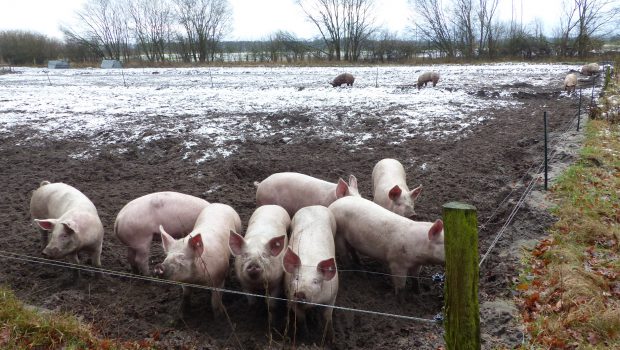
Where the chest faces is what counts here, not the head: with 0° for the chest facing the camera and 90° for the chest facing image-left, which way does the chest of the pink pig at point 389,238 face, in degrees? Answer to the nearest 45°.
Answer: approximately 315°

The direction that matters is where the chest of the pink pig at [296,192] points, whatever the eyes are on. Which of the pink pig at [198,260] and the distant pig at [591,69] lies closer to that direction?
the distant pig

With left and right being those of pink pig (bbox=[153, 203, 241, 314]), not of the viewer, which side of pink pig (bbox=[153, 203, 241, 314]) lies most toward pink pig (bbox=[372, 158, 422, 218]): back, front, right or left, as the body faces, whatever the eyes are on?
back

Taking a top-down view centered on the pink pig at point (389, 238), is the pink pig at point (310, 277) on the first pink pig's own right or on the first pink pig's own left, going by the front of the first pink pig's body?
on the first pink pig's own right

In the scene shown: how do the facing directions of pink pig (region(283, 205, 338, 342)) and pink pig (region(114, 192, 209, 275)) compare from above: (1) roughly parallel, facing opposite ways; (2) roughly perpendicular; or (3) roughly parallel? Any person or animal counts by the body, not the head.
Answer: roughly perpendicular

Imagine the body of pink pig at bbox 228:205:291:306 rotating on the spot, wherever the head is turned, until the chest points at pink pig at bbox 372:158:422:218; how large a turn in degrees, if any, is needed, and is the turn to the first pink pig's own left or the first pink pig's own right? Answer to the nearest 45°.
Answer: approximately 135° to the first pink pig's own left

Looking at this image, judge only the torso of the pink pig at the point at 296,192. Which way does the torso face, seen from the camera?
to the viewer's right

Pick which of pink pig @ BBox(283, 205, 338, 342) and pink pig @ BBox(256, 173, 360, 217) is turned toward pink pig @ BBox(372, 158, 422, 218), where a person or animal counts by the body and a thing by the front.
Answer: pink pig @ BBox(256, 173, 360, 217)

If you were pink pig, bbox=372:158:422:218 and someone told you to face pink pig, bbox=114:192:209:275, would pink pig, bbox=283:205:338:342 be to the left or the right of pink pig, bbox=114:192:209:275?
left

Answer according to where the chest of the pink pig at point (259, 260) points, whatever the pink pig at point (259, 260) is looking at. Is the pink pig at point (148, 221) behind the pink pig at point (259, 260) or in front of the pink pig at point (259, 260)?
behind

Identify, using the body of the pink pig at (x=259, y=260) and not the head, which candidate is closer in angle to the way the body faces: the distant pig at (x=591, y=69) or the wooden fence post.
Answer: the wooden fence post
